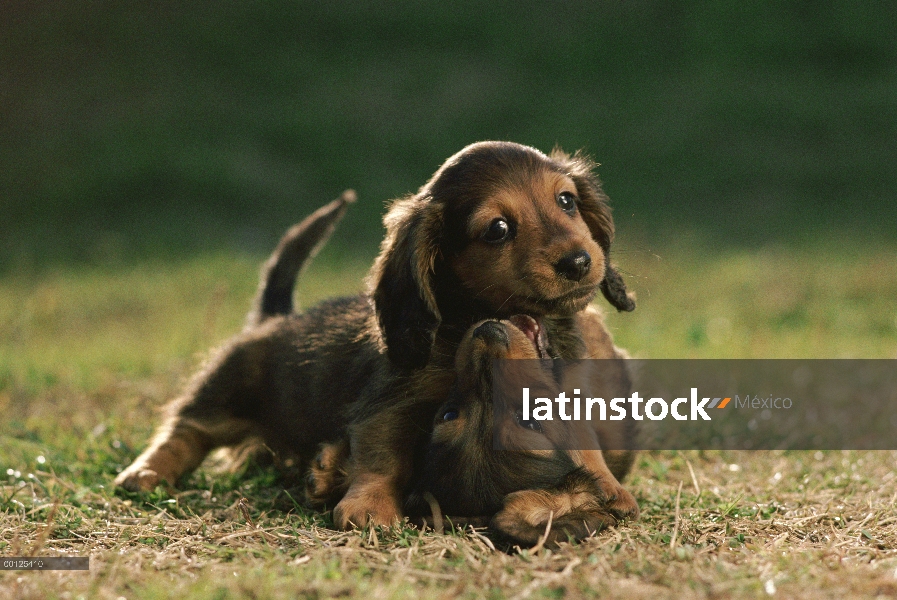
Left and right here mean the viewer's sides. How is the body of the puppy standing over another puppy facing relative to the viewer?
facing the viewer and to the right of the viewer
